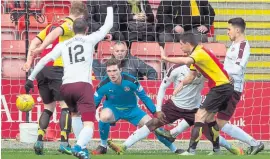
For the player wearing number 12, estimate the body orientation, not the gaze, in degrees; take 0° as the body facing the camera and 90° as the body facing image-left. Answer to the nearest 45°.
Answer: approximately 180°

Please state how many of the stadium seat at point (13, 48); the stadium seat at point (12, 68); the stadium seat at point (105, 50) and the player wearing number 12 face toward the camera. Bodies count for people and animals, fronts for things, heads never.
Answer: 3

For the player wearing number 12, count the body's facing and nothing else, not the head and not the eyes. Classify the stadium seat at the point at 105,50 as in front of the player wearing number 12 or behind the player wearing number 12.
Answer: in front

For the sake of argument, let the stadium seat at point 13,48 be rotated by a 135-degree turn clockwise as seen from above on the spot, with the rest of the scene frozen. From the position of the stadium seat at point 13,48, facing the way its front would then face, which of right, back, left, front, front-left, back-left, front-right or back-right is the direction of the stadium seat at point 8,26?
front-right

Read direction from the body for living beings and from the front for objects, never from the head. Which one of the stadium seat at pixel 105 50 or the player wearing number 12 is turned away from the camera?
the player wearing number 12

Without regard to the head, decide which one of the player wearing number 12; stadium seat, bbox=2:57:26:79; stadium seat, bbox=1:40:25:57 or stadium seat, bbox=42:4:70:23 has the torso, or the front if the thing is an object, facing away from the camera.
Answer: the player wearing number 12

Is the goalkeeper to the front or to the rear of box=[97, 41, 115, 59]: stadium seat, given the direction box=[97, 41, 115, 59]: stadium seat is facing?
to the front

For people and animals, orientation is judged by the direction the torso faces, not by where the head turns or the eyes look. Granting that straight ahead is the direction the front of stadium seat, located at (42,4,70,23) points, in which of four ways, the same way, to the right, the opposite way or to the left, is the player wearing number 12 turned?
the opposite way

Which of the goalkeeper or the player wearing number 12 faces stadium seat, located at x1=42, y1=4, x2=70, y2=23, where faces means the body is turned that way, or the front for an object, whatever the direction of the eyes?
the player wearing number 12

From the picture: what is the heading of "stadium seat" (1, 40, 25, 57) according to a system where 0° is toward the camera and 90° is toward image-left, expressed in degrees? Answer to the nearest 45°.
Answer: approximately 0°

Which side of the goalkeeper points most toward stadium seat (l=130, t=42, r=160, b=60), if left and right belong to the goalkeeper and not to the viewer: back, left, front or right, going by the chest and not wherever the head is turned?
back

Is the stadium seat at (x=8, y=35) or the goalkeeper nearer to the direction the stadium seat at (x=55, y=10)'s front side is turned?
the goalkeeper
